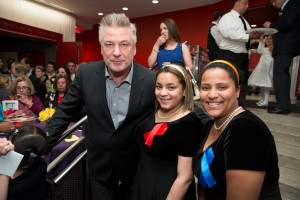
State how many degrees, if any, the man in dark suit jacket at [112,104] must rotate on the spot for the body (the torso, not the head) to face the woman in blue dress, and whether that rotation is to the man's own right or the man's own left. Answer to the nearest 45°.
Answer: approximately 135° to the man's own left

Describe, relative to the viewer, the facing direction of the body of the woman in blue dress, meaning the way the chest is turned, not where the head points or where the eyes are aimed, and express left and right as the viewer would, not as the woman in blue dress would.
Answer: facing the viewer and to the left of the viewer

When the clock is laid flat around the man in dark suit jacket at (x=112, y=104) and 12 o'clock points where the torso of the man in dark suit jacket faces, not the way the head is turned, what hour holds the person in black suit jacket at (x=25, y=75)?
The person in black suit jacket is roughly at 5 o'clock from the man in dark suit jacket.

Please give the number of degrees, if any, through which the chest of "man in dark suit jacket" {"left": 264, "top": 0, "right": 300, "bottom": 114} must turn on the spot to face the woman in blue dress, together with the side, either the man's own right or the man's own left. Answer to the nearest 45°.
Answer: approximately 45° to the man's own left

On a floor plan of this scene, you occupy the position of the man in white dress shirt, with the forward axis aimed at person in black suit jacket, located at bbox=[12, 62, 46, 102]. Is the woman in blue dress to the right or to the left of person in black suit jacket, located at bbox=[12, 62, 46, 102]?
left

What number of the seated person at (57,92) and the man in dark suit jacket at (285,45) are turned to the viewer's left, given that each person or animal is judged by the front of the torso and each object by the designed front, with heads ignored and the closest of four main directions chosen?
1

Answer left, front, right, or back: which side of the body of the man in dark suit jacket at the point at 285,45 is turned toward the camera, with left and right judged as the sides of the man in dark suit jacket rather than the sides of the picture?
left

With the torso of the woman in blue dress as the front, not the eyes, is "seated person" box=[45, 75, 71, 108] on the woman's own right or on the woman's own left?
on the woman's own right

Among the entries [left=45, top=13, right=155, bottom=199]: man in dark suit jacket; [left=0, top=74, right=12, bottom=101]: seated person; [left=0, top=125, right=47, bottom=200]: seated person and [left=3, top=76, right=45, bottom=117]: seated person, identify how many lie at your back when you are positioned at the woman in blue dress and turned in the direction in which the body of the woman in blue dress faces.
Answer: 0

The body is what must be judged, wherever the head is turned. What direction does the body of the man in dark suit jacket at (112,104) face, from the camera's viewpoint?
toward the camera

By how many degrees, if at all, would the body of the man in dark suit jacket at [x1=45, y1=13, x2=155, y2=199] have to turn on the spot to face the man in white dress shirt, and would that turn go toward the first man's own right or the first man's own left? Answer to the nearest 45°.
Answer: approximately 135° to the first man's own left

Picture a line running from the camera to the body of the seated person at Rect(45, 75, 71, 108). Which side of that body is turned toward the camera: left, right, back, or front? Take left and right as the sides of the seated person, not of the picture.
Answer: front

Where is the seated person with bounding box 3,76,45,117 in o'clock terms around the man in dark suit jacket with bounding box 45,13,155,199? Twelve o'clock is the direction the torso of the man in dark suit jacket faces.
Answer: The seated person is roughly at 5 o'clock from the man in dark suit jacket.

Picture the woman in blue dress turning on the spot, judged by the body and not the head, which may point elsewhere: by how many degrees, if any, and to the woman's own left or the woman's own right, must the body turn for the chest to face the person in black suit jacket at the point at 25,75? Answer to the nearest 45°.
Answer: approximately 90° to the woman's own right

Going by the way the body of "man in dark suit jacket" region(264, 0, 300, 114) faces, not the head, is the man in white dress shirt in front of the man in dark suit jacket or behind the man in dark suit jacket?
in front

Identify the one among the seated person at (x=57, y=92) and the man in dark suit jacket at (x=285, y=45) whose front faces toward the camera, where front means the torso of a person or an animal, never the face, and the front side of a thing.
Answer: the seated person

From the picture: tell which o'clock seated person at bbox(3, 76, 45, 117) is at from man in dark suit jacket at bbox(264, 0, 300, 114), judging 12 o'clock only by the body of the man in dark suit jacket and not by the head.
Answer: The seated person is roughly at 11 o'clock from the man in dark suit jacket.

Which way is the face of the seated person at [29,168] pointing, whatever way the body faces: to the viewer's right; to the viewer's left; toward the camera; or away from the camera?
away from the camera

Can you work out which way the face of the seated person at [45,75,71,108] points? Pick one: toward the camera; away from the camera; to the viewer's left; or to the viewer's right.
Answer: toward the camera

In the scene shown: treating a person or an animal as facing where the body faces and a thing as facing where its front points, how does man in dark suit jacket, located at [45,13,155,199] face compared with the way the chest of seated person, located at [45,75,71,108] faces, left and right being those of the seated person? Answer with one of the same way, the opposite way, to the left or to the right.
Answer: the same way

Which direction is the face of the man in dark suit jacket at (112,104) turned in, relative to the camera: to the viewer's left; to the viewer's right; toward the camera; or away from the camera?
toward the camera
